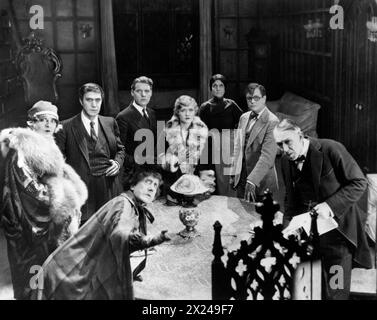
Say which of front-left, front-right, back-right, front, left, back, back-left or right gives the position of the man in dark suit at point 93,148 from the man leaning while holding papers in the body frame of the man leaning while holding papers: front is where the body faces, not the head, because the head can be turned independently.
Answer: front-right

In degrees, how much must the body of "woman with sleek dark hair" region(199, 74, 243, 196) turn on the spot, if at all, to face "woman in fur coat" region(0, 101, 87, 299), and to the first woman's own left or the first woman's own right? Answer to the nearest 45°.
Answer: approximately 90° to the first woman's own right

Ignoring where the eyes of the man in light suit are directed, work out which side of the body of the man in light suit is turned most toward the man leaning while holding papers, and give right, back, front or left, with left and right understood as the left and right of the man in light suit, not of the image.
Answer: left

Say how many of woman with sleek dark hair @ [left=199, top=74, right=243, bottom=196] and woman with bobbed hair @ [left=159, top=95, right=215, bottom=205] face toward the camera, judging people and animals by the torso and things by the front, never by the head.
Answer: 2

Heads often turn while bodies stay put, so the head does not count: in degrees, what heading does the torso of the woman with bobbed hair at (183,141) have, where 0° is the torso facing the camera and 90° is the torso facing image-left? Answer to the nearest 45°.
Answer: approximately 0°

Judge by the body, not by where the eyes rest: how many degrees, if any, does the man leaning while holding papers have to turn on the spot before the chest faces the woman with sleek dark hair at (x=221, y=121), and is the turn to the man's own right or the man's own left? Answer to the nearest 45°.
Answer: approximately 90° to the man's own right

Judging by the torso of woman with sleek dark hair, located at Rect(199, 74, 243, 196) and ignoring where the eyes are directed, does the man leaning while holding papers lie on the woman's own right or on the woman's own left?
on the woman's own left

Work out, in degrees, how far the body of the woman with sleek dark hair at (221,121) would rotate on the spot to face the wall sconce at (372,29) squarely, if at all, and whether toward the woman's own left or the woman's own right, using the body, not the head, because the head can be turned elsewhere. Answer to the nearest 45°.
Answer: approximately 90° to the woman's own left

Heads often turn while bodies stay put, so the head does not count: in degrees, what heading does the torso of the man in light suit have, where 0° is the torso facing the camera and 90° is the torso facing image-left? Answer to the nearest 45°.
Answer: approximately 45°

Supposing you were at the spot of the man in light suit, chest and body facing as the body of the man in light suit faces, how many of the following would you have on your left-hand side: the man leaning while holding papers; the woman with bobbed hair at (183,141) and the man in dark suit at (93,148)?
1
